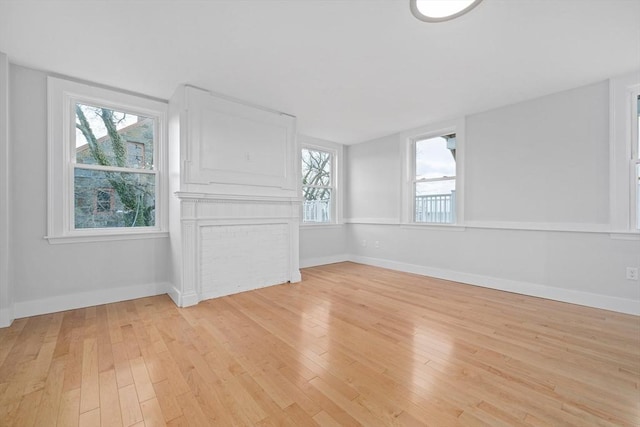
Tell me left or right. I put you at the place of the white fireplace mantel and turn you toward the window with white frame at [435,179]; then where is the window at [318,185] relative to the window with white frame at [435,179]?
left

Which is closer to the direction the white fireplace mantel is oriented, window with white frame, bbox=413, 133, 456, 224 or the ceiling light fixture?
the ceiling light fixture

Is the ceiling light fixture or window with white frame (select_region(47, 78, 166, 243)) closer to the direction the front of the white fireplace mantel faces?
the ceiling light fixture

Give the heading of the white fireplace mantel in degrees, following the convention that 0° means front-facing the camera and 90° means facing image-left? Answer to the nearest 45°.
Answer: approximately 315°

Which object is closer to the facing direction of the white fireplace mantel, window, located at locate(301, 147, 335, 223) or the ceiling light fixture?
the ceiling light fixture

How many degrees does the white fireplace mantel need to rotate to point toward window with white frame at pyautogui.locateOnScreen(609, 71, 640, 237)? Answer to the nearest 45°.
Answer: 0° — it already faces it

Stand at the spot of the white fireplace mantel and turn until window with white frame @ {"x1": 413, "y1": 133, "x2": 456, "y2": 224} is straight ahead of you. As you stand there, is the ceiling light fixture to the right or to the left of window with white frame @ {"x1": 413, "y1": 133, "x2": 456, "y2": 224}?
right

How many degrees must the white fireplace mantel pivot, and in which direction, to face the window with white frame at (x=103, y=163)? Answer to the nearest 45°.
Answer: approximately 135° to its right

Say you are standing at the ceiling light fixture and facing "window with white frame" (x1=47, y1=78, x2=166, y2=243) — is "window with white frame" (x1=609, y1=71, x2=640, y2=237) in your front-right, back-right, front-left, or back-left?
back-right
